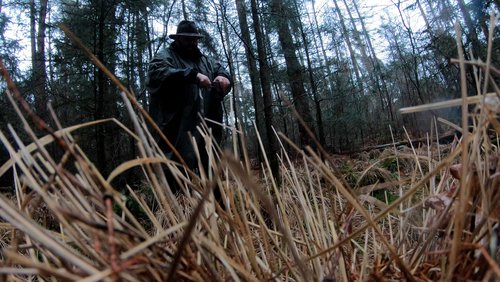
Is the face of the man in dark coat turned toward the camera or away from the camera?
toward the camera

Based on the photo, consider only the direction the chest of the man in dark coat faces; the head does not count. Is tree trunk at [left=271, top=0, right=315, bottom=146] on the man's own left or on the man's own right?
on the man's own left
